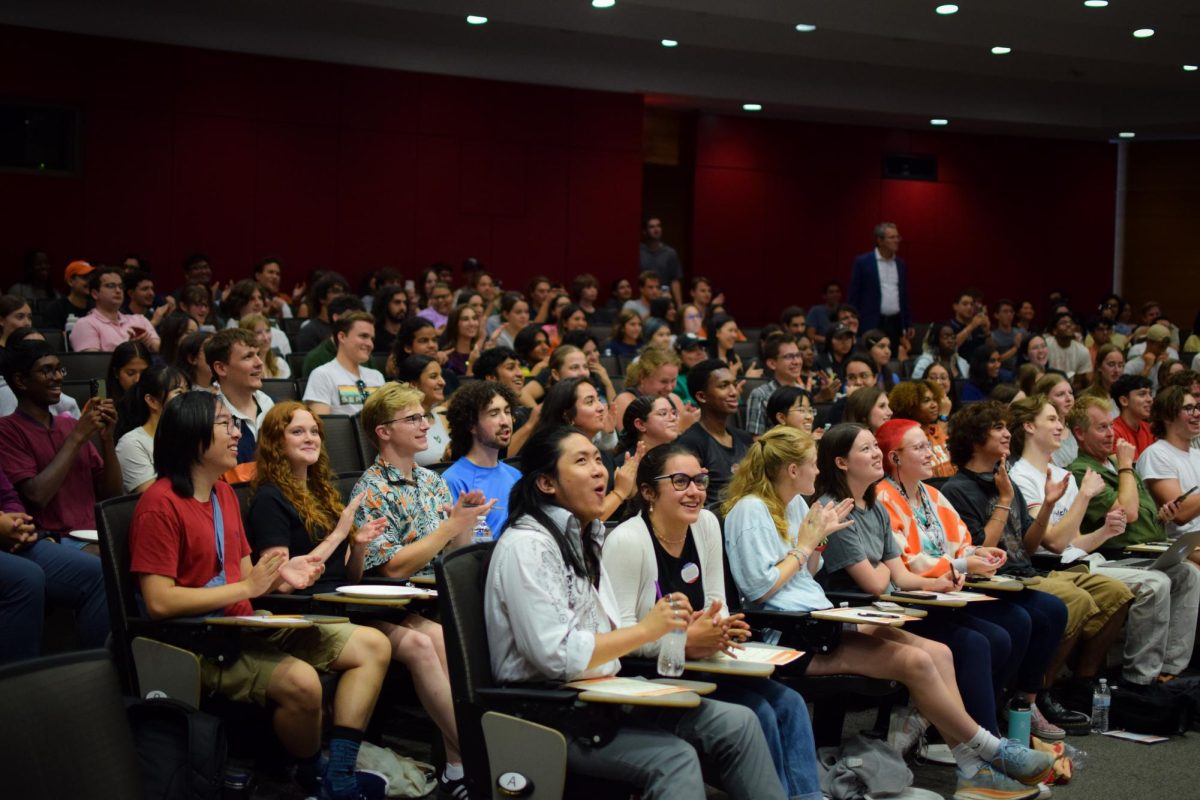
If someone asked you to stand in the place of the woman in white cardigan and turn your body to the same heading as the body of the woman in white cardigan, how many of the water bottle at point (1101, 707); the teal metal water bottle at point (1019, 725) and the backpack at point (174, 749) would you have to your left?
2

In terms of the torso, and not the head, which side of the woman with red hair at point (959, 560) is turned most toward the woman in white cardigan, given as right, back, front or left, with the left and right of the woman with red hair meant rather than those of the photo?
right

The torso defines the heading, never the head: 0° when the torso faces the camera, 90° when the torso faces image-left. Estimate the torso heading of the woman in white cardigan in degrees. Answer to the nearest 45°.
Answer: approximately 315°

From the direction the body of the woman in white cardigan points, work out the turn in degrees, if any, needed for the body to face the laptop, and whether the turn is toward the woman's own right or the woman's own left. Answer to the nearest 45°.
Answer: approximately 90° to the woman's own left

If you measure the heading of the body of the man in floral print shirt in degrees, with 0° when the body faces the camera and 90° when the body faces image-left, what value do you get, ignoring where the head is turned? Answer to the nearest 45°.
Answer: approximately 315°

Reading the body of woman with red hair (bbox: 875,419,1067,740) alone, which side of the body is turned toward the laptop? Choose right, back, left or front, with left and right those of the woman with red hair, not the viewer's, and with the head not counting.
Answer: left

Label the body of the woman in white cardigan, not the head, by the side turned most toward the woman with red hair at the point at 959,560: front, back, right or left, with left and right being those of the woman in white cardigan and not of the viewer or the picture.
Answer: left

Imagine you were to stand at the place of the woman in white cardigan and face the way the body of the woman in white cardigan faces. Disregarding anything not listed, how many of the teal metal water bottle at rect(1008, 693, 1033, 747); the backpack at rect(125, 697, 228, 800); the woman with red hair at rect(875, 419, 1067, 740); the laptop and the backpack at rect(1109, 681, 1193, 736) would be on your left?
4

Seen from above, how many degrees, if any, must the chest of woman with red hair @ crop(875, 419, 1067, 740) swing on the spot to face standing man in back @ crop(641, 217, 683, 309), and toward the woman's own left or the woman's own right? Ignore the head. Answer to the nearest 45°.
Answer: approximately 135° to the woman's own left
